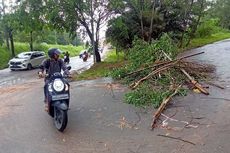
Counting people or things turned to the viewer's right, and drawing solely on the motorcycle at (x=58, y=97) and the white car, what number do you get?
0

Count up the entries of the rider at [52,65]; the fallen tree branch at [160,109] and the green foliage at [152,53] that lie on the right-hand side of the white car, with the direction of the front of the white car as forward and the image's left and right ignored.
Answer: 0

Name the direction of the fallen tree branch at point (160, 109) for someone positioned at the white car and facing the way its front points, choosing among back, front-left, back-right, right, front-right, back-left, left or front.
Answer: front-left
